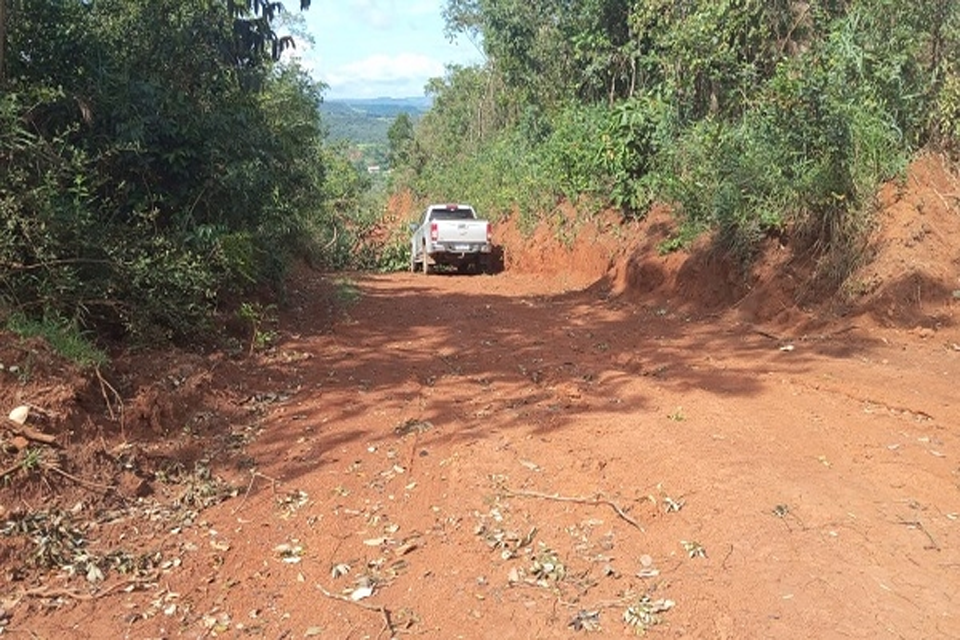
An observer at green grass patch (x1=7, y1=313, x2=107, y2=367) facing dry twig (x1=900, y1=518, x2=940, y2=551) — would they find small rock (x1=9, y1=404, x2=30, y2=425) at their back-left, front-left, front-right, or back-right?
front-right

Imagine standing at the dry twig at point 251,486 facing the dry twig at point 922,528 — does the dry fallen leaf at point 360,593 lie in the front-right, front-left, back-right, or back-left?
front-right

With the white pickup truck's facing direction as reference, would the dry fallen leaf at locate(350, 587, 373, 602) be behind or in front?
behind

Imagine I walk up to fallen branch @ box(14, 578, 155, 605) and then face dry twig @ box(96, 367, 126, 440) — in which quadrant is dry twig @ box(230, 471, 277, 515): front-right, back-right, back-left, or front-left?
front-right

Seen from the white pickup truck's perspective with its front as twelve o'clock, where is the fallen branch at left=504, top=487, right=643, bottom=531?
The fallen branch is roughly at 6 o'clock from the white pickup truck.

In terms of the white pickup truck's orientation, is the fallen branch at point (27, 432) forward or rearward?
rearward

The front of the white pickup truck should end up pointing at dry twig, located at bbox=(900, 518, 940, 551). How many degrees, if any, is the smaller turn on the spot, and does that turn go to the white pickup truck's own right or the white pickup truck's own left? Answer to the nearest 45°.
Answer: approximately 180°

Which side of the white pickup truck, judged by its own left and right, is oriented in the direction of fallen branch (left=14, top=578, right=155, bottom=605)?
back

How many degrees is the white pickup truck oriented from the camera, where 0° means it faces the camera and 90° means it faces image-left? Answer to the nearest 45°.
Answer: approximately 180°

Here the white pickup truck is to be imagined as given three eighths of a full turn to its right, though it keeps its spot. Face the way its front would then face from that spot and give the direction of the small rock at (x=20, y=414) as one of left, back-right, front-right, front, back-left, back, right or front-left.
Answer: front-right

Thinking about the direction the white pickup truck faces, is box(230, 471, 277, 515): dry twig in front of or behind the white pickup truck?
behind

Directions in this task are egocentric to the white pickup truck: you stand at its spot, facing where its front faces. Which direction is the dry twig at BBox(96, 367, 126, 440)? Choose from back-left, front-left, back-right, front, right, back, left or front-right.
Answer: back

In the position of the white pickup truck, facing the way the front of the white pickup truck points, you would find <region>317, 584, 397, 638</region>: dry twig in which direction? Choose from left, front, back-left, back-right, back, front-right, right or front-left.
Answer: back
